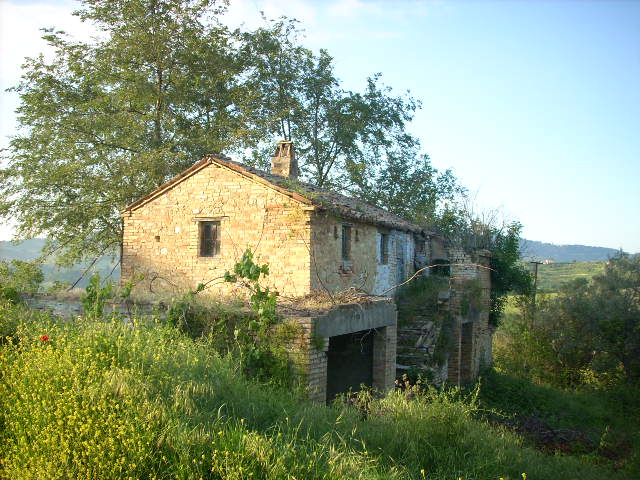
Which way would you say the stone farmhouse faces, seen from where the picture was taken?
facing the viewer and to the right of the viewer

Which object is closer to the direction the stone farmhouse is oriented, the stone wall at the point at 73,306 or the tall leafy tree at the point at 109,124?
the stone wall

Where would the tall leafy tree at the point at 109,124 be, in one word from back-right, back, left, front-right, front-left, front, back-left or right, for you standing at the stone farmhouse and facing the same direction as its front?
back

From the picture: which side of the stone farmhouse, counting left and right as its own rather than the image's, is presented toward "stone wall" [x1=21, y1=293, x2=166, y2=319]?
right
